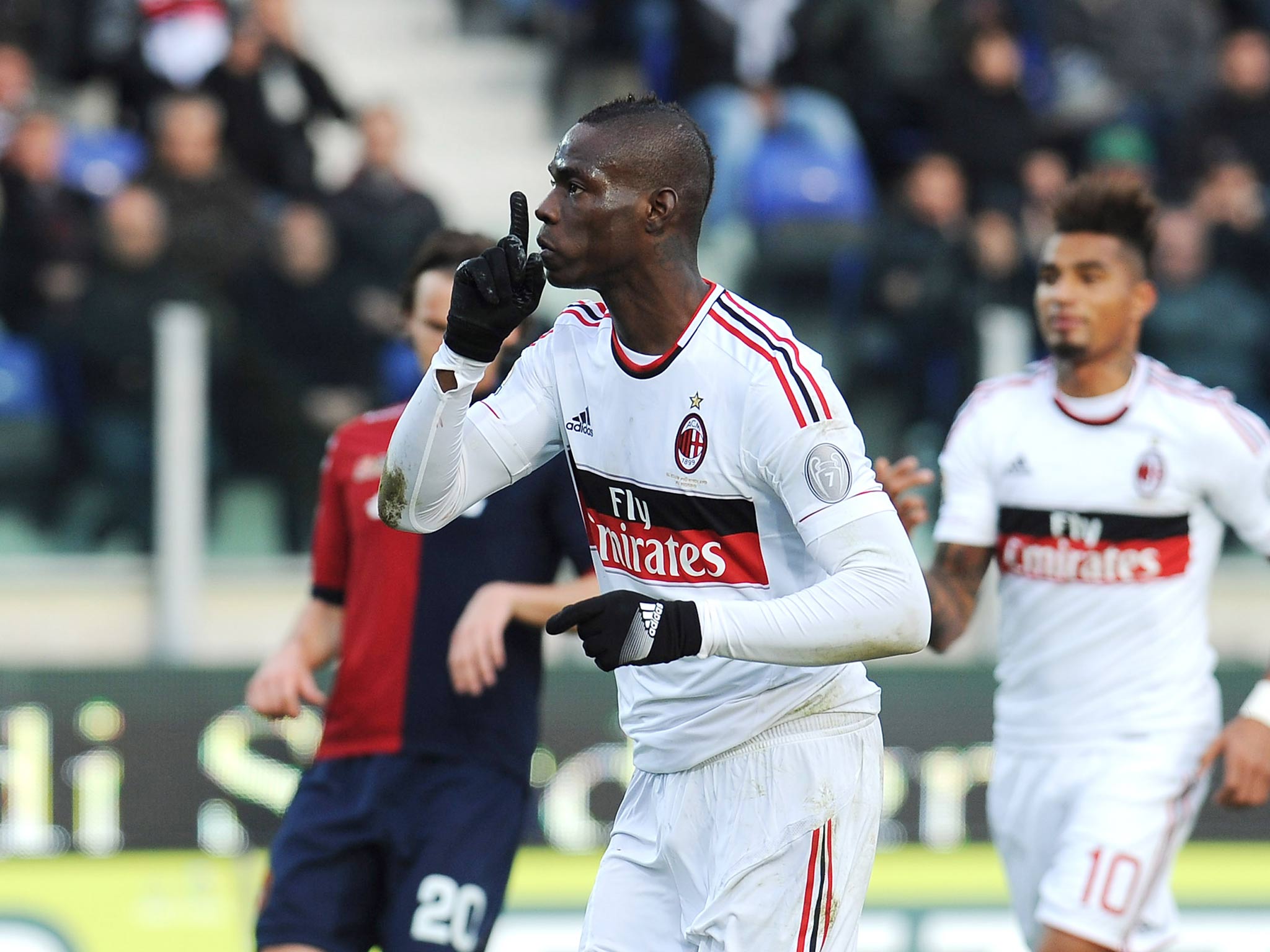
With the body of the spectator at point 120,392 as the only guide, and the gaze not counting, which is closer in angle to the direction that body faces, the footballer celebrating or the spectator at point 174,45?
the footballer celebrating

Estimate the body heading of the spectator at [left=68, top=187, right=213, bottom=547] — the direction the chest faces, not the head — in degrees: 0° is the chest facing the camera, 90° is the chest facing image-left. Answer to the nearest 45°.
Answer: approximately 0°

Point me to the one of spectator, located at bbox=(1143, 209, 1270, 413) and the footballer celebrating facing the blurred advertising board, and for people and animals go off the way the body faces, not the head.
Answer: the spectator

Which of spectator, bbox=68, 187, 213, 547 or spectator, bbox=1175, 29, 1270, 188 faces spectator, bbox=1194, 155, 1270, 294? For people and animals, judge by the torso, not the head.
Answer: spectator, bbox=1175, 29, 1270, 188

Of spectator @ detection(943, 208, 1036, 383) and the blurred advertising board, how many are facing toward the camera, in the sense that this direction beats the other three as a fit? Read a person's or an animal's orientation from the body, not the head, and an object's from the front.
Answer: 2

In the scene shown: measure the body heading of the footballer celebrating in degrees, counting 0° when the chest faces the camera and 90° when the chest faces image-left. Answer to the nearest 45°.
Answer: approximately 45°

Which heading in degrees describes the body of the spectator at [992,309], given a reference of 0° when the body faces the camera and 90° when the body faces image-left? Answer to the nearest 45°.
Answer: approximately 0°

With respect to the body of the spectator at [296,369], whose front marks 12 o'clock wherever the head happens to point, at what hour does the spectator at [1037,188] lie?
the spectator at [1037,188] is roughly at 8 o'clock from the spectator at [296,369].

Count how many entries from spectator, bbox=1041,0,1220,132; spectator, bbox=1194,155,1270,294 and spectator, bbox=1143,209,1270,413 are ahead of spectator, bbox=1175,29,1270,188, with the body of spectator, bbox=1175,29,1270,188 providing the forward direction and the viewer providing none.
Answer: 2
